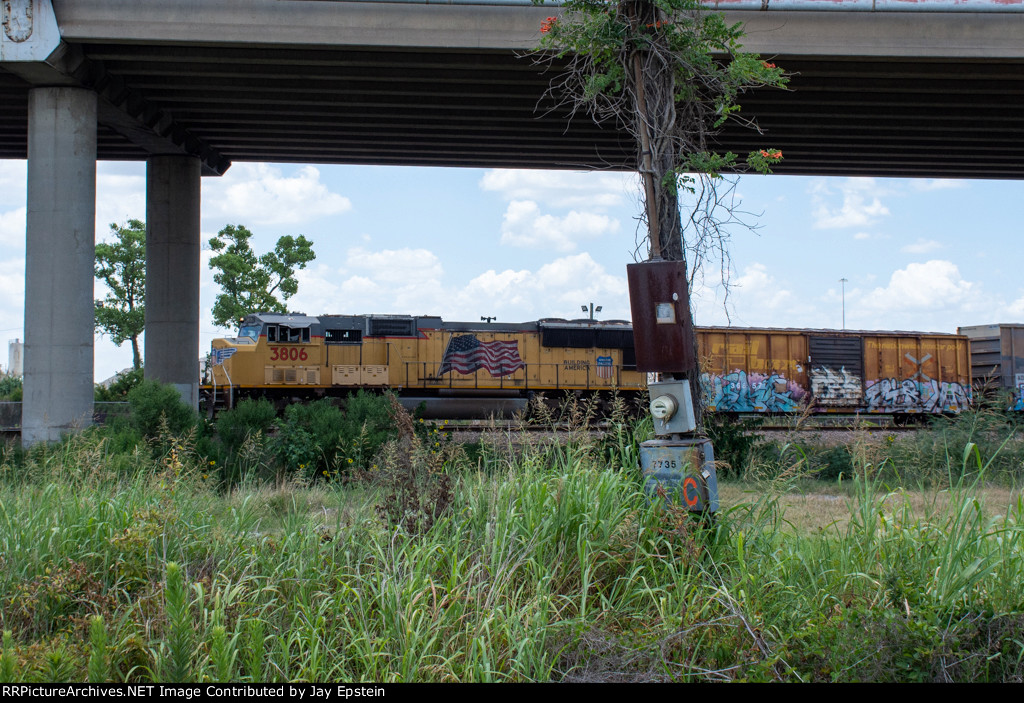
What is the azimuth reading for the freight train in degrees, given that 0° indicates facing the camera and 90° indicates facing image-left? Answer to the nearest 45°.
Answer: approximately 90°

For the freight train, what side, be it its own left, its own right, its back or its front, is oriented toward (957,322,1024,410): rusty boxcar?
back

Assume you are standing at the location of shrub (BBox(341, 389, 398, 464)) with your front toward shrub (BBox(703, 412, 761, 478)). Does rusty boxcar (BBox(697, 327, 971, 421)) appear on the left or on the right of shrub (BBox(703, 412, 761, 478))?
left

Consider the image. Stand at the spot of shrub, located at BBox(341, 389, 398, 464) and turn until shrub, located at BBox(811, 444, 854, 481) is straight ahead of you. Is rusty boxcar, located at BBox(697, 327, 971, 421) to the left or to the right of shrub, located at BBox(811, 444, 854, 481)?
left

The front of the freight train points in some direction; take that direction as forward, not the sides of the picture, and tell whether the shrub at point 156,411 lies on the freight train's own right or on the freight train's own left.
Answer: on the freight train's own left

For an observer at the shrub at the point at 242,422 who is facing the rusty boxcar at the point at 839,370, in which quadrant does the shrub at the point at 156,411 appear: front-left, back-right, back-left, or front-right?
back-left

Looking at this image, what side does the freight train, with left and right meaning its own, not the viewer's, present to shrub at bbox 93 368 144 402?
front

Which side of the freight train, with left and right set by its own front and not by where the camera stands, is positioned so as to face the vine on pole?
left

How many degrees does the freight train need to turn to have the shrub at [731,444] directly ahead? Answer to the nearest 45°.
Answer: approximately 90° to its left

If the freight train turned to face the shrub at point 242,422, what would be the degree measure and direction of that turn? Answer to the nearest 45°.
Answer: approximately 90° to its left

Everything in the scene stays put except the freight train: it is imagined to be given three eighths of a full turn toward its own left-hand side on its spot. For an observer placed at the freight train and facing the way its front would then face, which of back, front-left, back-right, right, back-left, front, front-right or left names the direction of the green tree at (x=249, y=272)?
back

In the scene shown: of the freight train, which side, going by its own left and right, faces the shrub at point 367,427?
left
